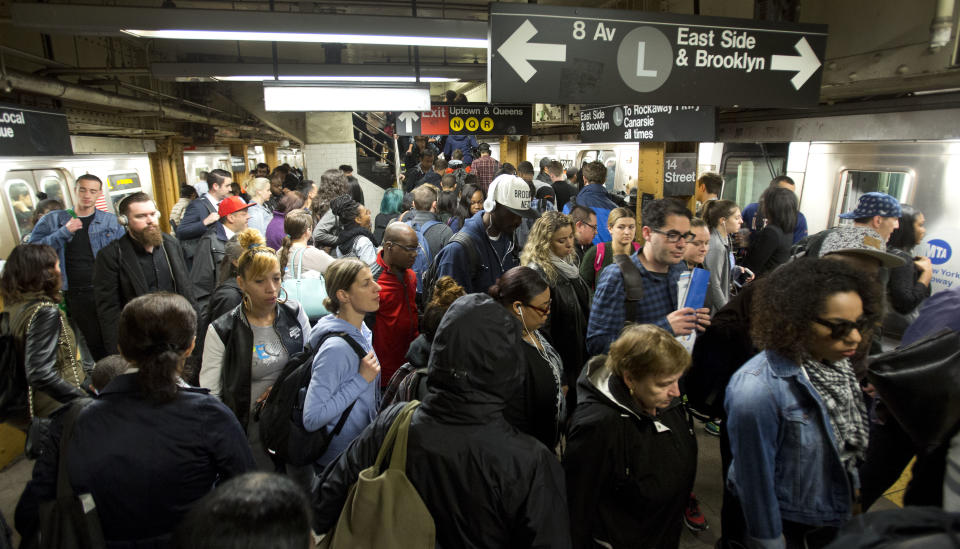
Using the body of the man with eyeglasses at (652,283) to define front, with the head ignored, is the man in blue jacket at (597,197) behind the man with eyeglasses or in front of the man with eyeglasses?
behind

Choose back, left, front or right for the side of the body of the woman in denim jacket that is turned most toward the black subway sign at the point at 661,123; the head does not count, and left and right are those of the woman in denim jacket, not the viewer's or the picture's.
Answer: back

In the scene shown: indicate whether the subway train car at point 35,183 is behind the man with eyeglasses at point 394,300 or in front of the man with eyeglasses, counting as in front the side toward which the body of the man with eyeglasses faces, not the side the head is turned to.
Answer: behind

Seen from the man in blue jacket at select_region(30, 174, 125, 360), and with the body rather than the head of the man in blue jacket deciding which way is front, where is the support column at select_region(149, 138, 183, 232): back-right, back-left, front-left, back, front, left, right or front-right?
back

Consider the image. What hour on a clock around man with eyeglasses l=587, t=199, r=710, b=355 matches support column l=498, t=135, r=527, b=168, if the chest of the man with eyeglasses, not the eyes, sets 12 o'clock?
The support column is roughly at 7 o'clock from the man with eyeglasses.

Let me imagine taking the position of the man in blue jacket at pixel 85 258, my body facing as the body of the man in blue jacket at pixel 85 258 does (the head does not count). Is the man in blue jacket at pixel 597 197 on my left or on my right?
on my left
